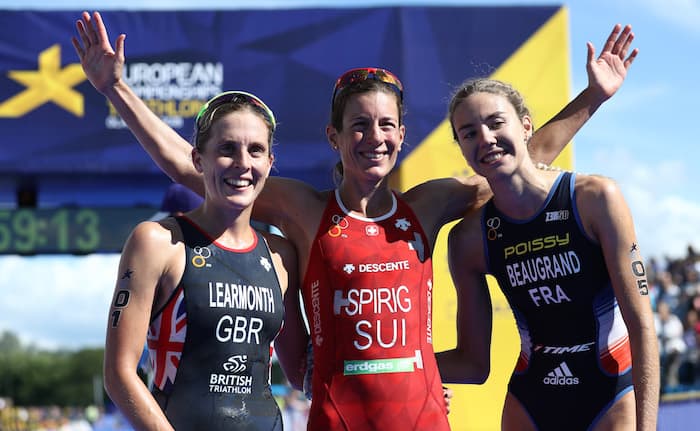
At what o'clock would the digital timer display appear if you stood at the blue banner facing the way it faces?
The digital timer display is roughly at 4 o'clock from the blue banner.

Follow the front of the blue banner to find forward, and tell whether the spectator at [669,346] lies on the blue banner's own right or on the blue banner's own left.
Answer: on the blue banner's own left

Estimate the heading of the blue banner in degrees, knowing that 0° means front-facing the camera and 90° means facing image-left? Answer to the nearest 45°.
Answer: approximately 0°

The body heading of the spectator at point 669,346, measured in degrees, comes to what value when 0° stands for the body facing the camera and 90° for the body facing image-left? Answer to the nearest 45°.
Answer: approximately 45°
